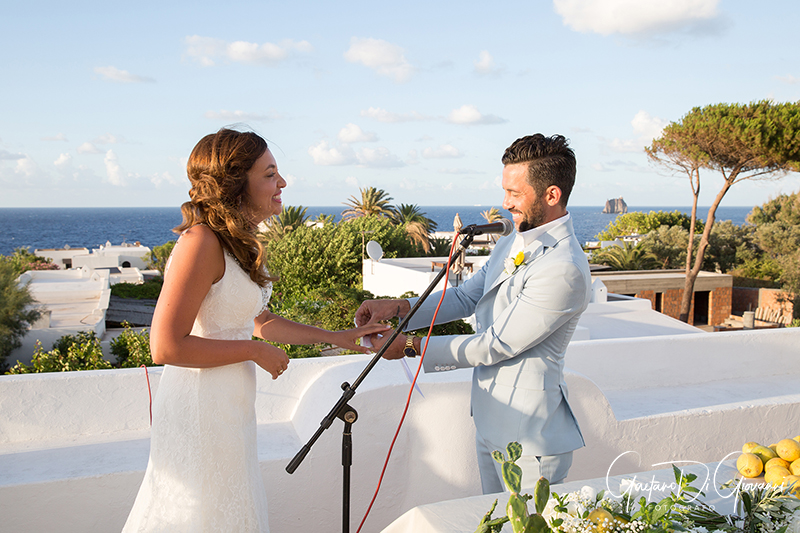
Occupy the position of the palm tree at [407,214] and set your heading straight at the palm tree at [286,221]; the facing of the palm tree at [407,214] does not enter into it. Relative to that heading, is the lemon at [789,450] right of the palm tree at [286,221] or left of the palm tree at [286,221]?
left

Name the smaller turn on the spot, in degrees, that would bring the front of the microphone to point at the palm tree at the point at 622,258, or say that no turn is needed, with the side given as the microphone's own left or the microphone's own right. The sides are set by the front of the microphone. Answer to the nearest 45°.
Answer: approximately 90° to the microphone's own left

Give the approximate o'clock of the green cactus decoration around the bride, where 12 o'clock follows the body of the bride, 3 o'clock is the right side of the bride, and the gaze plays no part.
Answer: The green cactus decoration is roughly at 2 o'clock from the bride.

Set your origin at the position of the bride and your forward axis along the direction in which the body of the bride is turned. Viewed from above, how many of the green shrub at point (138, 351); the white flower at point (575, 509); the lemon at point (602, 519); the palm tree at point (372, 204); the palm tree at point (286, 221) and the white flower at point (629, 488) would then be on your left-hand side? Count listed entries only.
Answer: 3

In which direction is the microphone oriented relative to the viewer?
to the viewer's right

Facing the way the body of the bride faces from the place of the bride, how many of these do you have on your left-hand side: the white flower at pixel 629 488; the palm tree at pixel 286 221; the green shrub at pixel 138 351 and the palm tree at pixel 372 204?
3

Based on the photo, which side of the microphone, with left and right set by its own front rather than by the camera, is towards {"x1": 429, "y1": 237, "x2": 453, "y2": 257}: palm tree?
left

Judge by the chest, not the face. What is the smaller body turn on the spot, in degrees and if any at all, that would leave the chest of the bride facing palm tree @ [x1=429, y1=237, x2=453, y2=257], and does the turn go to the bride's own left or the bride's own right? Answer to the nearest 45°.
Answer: approximately 90° to the bride's own left

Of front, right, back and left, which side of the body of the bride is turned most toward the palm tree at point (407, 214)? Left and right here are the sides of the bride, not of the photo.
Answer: left

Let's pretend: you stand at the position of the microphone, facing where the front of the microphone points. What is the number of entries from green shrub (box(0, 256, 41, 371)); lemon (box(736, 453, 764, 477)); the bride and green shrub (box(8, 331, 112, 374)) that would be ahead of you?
1

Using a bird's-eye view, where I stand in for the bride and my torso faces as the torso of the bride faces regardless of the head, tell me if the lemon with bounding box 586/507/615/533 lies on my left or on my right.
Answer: on my right

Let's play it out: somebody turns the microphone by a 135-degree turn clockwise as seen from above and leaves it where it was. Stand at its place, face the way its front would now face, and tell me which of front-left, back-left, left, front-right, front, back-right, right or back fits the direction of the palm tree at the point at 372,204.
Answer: back-right

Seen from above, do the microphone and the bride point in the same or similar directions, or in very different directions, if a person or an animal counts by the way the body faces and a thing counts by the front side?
same or similar directions

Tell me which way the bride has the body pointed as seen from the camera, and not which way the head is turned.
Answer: to the viewer's right

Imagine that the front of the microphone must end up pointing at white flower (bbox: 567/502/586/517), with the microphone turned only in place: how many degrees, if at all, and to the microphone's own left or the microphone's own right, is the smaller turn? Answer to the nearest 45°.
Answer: approximately 90° to the microphone's own right

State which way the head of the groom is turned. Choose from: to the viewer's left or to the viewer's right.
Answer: to the viewer's left

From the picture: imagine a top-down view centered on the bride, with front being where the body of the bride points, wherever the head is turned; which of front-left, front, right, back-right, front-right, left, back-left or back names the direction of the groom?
front

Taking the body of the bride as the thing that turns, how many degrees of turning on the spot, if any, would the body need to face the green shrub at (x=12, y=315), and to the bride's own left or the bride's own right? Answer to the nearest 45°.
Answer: approximately 90° to the bride's own left
